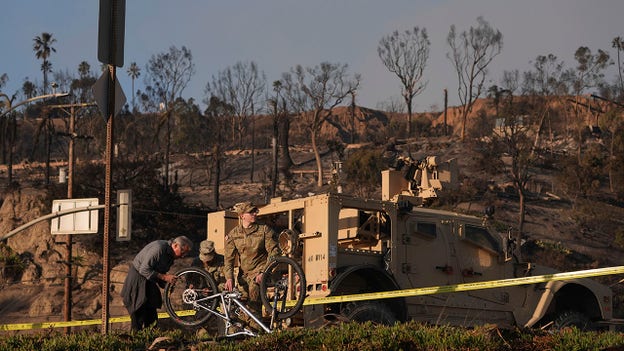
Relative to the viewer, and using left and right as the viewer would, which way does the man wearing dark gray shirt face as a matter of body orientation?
facing to the right of the viewer

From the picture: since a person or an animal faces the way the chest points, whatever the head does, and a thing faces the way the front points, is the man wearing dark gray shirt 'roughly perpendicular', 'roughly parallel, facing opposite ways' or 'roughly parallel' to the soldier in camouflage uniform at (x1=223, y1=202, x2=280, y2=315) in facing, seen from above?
roughly perpendicular

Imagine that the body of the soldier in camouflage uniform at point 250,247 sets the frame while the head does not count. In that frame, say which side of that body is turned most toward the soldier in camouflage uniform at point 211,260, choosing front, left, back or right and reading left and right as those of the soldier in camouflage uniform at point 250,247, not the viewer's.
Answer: right

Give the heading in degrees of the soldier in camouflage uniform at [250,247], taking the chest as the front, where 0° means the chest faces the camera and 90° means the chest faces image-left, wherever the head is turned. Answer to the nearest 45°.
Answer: approximately 0°

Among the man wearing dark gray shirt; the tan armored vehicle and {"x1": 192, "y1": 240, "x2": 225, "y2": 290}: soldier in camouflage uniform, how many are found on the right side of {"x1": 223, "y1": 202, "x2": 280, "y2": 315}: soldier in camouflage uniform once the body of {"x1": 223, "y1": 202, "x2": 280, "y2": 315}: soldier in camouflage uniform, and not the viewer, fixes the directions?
2

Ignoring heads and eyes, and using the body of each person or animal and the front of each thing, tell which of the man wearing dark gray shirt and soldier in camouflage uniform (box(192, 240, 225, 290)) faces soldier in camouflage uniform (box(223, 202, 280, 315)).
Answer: the man wearing dark gray shirt

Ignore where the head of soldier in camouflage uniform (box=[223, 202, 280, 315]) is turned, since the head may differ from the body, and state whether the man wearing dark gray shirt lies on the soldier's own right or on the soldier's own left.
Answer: on the soldier's own right

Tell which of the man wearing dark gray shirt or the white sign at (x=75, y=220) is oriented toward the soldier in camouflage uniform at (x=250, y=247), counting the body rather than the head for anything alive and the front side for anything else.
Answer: the man wearing dark gray shirt

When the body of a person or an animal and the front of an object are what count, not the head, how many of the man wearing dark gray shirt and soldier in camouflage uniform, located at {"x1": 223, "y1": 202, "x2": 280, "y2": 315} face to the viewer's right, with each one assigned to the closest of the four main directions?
1

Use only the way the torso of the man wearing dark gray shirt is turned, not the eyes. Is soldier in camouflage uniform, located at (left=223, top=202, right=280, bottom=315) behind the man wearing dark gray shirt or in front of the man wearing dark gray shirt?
in front
